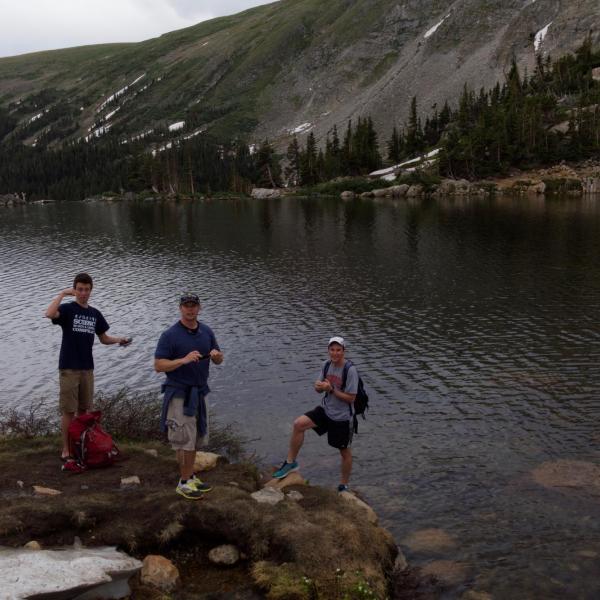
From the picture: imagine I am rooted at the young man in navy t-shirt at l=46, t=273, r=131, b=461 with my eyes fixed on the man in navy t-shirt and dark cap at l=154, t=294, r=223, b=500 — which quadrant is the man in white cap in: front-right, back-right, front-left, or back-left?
front-left

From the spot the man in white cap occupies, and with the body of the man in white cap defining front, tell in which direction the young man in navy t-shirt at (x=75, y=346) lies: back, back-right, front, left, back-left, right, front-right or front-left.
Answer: front-right

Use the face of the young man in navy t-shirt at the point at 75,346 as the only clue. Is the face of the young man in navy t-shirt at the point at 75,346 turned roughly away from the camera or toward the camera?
toward the camera

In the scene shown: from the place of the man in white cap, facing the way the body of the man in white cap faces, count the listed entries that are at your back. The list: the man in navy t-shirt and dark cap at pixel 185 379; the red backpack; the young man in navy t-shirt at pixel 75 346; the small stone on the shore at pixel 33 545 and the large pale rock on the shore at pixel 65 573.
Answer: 0

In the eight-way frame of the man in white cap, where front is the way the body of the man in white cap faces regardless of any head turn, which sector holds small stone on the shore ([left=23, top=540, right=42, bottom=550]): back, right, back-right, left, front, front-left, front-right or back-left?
front

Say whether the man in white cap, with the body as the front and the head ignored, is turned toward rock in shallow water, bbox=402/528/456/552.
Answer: no

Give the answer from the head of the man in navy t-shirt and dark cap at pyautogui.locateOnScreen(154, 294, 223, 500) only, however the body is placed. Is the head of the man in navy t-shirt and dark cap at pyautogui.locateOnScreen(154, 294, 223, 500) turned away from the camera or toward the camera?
toward the camera

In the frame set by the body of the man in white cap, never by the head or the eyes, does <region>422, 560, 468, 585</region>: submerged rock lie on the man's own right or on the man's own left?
on the man's own left

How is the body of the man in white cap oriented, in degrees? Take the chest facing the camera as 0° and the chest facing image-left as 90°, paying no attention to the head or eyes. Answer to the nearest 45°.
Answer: approximately 45°

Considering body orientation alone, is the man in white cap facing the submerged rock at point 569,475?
no

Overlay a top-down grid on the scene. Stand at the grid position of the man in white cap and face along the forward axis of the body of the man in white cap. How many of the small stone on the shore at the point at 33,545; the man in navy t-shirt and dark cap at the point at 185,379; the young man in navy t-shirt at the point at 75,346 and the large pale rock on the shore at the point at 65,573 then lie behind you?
0

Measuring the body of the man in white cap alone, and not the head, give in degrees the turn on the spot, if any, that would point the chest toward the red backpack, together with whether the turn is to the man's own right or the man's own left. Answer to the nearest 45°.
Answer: approximately 45° to the man's own right

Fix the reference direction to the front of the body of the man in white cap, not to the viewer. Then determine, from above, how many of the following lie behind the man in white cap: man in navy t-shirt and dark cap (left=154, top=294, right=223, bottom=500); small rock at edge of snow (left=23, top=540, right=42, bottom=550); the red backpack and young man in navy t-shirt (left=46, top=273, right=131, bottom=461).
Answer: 0

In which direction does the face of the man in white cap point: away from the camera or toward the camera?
toward the camera
